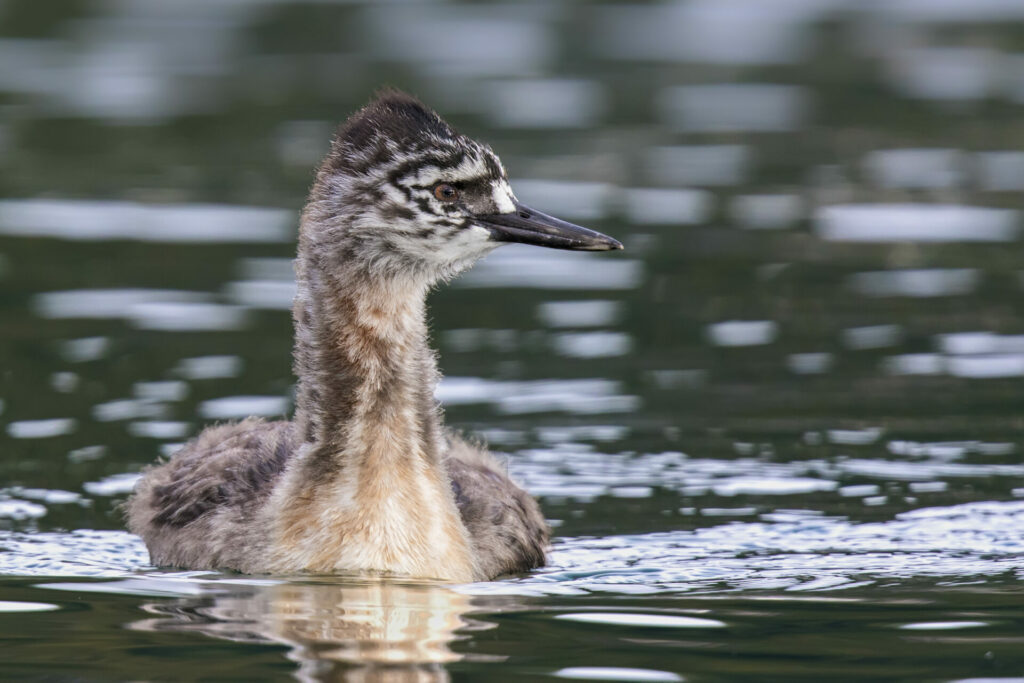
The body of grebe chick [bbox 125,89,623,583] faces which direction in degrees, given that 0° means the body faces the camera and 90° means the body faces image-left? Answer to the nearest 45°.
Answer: approximately 315°
